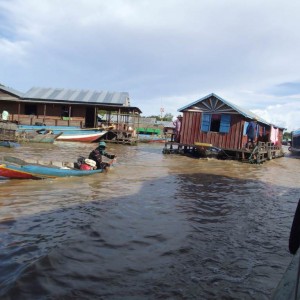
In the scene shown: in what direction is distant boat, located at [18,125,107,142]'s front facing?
to the viewer's right

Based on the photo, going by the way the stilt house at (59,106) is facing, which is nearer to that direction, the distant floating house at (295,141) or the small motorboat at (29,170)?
the small motorboat

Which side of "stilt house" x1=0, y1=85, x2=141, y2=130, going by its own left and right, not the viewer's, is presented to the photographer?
front

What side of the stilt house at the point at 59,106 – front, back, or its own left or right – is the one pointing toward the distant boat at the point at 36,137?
front

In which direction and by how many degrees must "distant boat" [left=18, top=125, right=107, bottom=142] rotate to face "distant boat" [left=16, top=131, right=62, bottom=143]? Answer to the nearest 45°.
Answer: approximately 135° to its right

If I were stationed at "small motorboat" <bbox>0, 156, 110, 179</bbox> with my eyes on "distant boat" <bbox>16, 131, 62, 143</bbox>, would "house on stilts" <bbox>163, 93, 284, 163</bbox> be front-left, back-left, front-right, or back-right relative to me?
front-right

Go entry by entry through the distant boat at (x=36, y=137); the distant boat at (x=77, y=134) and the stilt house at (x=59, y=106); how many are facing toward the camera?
1

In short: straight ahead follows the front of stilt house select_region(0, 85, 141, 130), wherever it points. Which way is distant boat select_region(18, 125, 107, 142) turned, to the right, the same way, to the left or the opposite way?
to the left

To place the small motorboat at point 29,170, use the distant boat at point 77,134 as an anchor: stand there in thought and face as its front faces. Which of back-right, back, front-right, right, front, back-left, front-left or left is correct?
right

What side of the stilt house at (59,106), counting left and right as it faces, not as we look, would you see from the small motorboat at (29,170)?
front

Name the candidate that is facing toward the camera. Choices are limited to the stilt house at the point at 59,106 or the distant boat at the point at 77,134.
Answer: the stilt house
